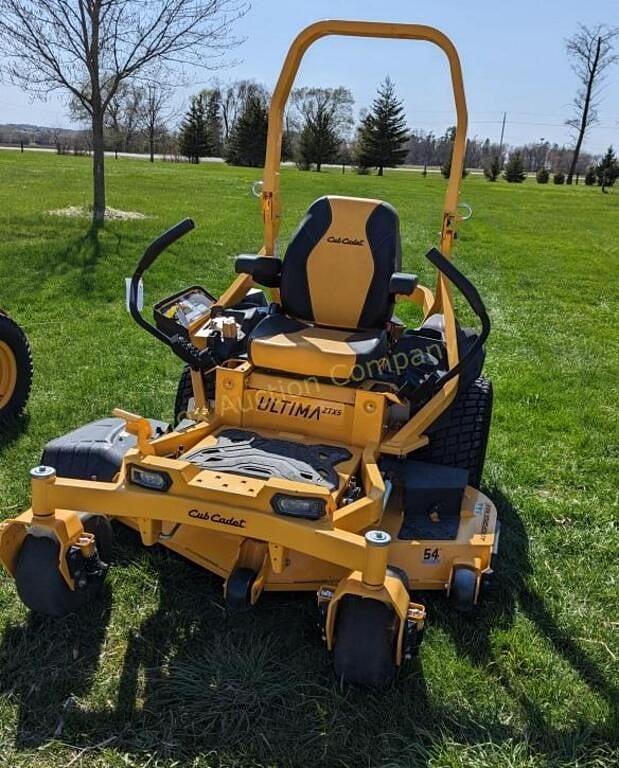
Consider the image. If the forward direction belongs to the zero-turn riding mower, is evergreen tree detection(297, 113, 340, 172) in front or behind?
behind

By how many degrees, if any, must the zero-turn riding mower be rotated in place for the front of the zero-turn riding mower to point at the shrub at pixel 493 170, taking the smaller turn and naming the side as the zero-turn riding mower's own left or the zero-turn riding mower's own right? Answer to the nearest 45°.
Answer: approximately 135° to the zero-turn riding mower's own right

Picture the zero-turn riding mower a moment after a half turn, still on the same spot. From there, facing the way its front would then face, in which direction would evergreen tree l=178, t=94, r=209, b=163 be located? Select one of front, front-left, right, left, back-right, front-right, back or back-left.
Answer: front-left

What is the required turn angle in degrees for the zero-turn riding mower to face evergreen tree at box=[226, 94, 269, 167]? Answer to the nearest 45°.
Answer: approximately 135° to its right

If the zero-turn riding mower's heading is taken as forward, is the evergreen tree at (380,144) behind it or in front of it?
behind

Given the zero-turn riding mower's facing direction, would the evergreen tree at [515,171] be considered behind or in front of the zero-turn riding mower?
behind

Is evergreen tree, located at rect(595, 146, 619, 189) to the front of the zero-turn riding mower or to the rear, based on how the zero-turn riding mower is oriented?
to the rear
